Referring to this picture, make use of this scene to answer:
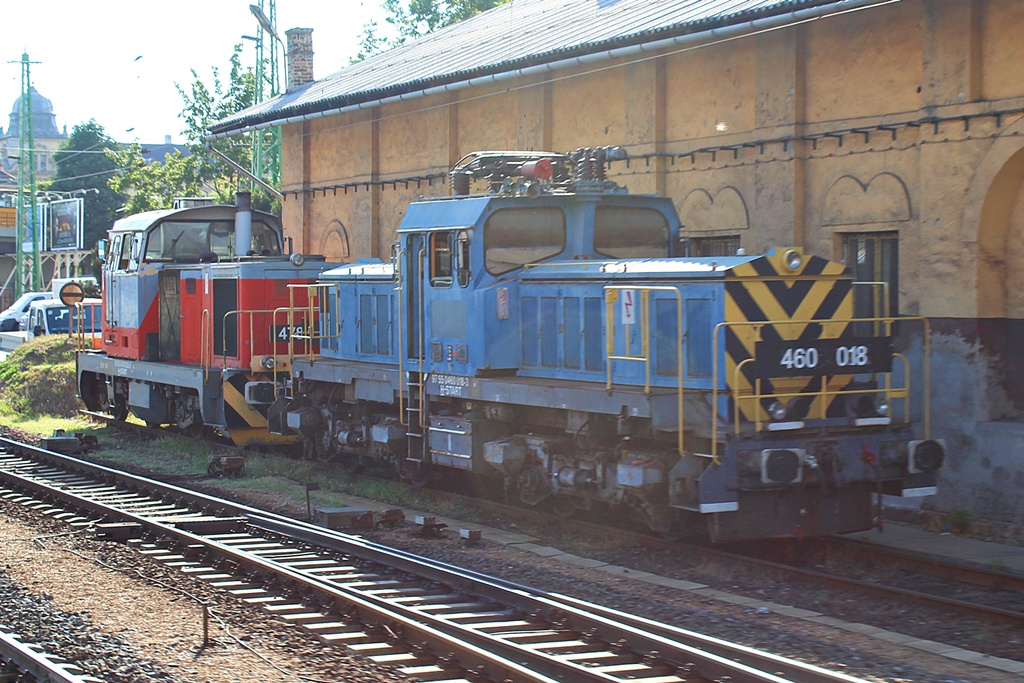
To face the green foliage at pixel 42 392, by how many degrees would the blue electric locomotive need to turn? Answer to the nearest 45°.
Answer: approximately 180°

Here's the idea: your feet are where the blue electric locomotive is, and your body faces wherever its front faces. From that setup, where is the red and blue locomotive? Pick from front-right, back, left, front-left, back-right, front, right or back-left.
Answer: back

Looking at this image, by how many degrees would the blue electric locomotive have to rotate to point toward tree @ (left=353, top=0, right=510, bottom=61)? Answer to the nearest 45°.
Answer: approximately 135° to its left

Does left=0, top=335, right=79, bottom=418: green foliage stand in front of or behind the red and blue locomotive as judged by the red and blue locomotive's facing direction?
behind

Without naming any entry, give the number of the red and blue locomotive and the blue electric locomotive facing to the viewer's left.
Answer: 0

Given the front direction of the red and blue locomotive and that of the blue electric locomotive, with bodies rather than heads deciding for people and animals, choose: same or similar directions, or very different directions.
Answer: same or similar directions

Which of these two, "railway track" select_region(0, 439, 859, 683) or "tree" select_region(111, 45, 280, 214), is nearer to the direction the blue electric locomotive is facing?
the railway track

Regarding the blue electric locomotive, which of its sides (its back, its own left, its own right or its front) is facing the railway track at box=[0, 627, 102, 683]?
right

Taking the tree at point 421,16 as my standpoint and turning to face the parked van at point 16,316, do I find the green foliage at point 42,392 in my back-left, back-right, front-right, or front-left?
front-left

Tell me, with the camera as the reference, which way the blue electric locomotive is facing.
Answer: facing the viewer and to the right of the viewer

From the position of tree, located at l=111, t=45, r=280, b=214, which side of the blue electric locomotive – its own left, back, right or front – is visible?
back
